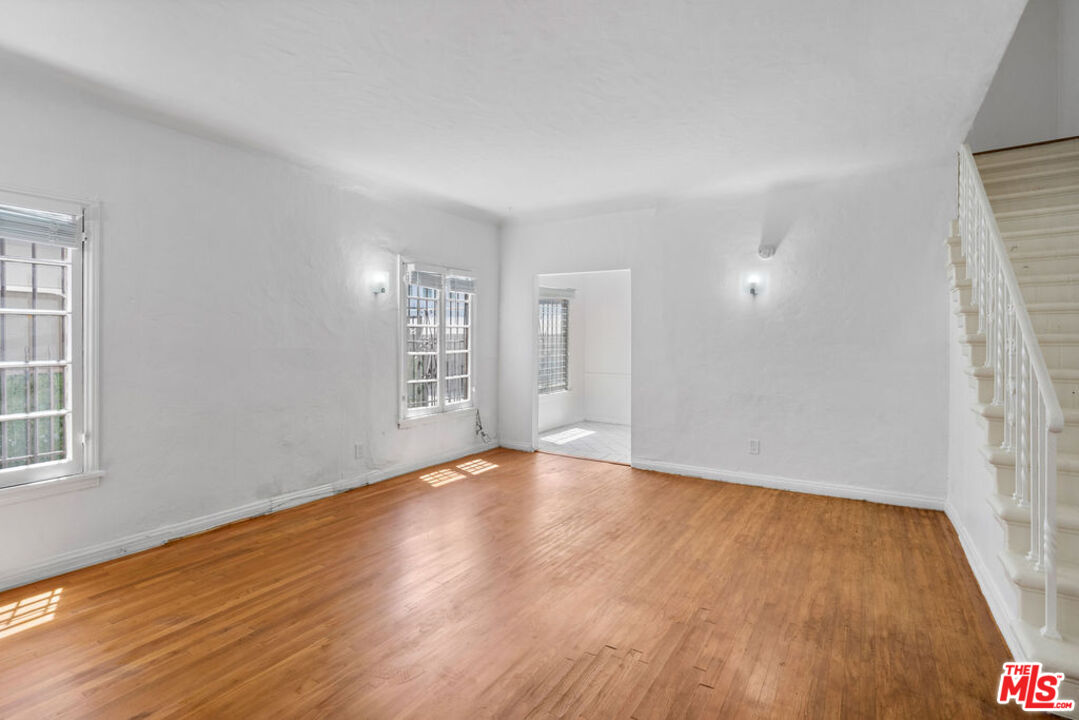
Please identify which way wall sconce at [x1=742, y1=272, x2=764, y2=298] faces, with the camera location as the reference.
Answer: facing the viewer

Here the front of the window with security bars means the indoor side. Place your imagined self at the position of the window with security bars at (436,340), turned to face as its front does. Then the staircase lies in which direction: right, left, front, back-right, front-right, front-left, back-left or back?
front

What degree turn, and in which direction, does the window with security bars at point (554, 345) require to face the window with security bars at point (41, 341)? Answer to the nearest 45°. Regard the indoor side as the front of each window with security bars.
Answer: approximately 90° to its right

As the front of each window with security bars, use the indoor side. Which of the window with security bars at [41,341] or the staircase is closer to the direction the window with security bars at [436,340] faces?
the staircase

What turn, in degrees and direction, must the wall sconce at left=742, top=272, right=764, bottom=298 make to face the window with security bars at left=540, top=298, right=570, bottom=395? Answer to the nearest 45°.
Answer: approximately 135° to its right

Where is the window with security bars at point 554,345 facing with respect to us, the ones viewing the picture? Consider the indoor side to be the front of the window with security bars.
facing the viewer and to the right of the viewer

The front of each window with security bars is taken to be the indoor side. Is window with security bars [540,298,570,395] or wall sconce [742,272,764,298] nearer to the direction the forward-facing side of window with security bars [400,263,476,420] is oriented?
the wall sconce

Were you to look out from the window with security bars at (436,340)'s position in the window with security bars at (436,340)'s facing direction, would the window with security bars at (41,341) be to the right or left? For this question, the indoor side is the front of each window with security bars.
on its right

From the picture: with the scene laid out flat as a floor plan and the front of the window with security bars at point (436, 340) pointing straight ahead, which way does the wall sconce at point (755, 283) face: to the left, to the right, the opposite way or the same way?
to the right

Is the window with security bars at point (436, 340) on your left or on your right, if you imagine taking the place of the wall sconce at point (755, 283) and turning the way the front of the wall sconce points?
on your right

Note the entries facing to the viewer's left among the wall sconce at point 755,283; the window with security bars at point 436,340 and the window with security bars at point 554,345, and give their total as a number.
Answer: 0

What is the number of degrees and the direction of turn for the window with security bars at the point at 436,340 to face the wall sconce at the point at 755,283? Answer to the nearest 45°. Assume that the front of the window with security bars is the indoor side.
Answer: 0° — it already faces it

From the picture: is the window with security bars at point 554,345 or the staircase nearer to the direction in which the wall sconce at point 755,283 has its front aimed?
the staircase

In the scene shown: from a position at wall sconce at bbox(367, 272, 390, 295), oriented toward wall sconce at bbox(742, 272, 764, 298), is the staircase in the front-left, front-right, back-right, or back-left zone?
front-right

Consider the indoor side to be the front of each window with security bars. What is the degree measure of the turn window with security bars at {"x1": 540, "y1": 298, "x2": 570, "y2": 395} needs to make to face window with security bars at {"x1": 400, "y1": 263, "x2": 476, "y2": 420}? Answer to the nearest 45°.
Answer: approximately 90° to its right

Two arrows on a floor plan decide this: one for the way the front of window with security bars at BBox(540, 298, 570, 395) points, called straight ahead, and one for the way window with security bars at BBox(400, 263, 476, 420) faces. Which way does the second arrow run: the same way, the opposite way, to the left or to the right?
the same way

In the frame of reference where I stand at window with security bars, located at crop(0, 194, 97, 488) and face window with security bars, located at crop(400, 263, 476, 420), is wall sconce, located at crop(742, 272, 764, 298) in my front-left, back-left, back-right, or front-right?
front-right

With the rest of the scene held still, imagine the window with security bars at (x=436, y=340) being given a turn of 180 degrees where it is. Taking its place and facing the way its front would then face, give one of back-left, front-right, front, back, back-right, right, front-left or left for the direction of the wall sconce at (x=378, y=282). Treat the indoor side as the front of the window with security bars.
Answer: left
